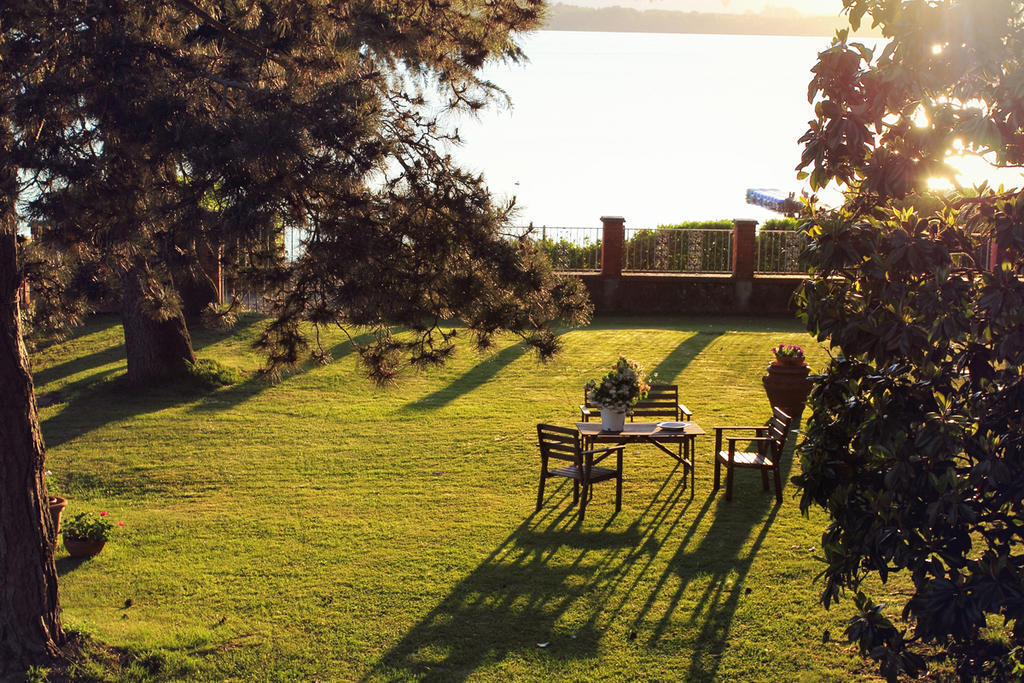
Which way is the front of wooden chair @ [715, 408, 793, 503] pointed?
to the viewer's left

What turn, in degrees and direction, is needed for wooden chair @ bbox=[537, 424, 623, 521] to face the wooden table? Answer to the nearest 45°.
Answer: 0° — it already faces it

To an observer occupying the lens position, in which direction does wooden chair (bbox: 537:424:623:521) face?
facing away from the viewer and to the right of the viewer

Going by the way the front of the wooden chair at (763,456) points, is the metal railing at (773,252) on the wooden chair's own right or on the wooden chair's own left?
on the wooden chair's own right

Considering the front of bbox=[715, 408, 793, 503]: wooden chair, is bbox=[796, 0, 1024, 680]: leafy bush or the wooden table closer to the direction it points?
the wooden table

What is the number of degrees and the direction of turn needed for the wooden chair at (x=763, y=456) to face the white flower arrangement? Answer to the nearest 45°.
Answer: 0° — it already faces it

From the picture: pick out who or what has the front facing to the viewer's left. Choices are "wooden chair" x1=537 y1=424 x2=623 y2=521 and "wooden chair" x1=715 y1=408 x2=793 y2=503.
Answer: "wooden chair" x1=715 y1=408 x2=793 y2=503

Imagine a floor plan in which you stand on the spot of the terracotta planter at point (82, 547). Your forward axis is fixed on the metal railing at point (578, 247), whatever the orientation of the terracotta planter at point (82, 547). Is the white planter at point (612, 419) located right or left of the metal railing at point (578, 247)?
right

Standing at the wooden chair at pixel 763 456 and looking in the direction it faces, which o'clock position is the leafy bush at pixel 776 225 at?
The leafy bush is roughly at 3 o'clock from the wooden chair.

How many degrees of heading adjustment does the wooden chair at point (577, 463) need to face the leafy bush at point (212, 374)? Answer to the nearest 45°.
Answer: approximately 90° to its left

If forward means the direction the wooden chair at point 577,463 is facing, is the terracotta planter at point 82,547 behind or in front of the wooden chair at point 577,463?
behind

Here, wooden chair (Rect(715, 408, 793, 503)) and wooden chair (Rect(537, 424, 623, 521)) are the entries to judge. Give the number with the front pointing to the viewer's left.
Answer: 1

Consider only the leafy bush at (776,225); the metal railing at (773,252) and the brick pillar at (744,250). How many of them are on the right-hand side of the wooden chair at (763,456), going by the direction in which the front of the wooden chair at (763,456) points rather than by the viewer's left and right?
3

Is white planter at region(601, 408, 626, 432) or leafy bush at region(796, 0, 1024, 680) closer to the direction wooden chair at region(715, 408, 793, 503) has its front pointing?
the white planter
